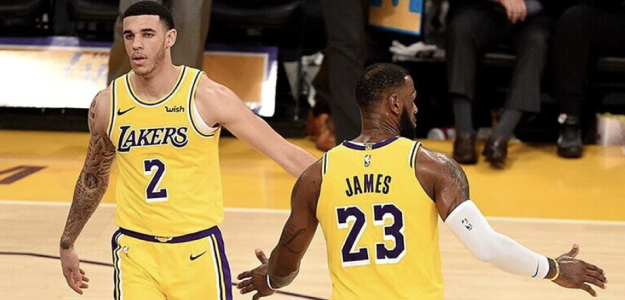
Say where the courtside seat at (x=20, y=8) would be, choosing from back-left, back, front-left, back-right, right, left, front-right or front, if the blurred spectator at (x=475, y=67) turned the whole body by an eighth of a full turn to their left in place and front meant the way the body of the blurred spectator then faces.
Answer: back-right

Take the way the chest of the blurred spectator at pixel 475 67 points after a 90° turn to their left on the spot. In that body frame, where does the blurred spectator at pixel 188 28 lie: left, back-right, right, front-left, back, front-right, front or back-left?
back-right

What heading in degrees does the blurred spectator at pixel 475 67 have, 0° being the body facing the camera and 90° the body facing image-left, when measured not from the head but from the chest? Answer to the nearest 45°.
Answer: approximately 0°

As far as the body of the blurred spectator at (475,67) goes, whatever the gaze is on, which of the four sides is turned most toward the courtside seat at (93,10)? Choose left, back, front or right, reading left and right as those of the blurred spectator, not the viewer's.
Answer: right

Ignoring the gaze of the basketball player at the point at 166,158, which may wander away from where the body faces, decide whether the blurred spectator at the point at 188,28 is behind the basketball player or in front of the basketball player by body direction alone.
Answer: behind

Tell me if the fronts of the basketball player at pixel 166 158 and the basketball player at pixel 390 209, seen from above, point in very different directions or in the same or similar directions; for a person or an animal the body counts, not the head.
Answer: very different directions

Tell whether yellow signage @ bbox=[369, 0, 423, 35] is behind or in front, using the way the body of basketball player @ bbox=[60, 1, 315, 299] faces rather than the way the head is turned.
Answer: behind

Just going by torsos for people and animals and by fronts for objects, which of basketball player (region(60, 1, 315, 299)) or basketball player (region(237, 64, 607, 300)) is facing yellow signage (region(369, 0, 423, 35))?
basketball player (region(237, 64, 607, 300))

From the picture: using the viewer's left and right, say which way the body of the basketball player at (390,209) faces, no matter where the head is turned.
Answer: facing away from the viewer

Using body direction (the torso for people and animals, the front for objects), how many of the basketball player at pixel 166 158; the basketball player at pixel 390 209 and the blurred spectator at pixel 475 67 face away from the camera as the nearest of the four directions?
1

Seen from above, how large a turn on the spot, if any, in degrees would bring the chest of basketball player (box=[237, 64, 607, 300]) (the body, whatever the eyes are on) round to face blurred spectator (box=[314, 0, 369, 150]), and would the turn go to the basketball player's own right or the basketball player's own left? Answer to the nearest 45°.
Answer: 0° — they already face them

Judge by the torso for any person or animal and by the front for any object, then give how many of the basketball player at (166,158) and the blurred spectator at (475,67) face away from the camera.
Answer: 0

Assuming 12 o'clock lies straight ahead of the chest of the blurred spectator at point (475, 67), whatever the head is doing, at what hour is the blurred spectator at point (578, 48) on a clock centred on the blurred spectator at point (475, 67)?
the blurred spectator at point (578, 48) is roughly at 8 o'clock from the blurred spectator at point (475, 67).
